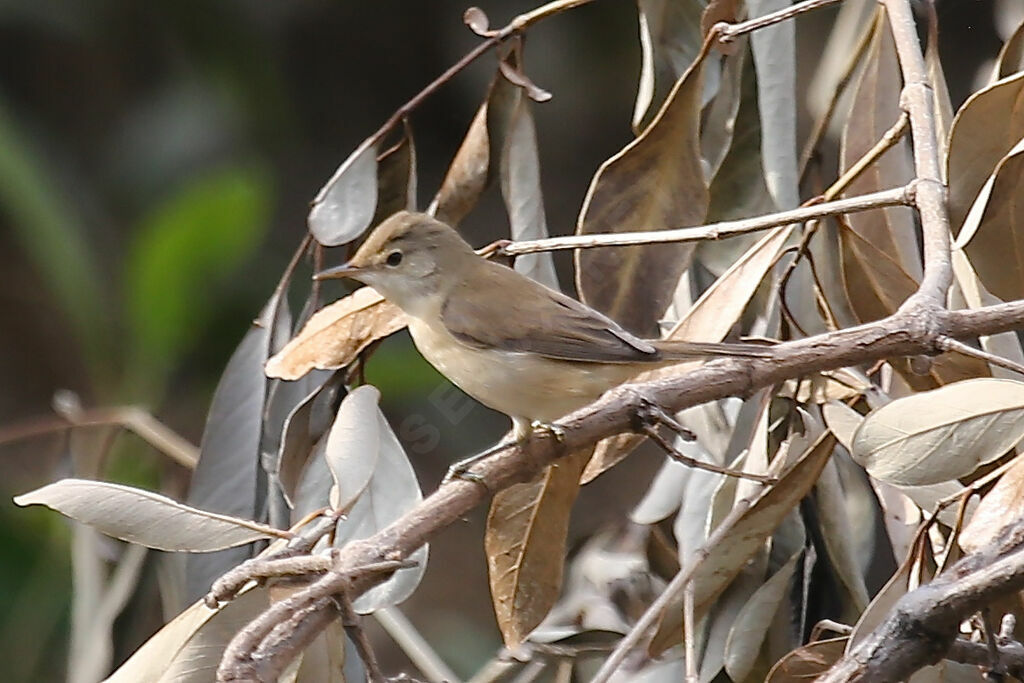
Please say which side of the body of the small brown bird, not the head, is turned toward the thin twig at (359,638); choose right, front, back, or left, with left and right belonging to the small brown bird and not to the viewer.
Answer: front

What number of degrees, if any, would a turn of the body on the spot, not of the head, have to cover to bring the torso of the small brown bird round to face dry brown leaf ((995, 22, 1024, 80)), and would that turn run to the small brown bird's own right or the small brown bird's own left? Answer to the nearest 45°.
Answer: approximately 180°

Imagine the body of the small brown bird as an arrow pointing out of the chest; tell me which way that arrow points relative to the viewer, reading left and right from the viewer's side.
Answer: facing to the left of the viewer

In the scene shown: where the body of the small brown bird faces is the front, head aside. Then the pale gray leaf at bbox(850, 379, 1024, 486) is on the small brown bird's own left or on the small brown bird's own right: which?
on the small brown bird's own left
